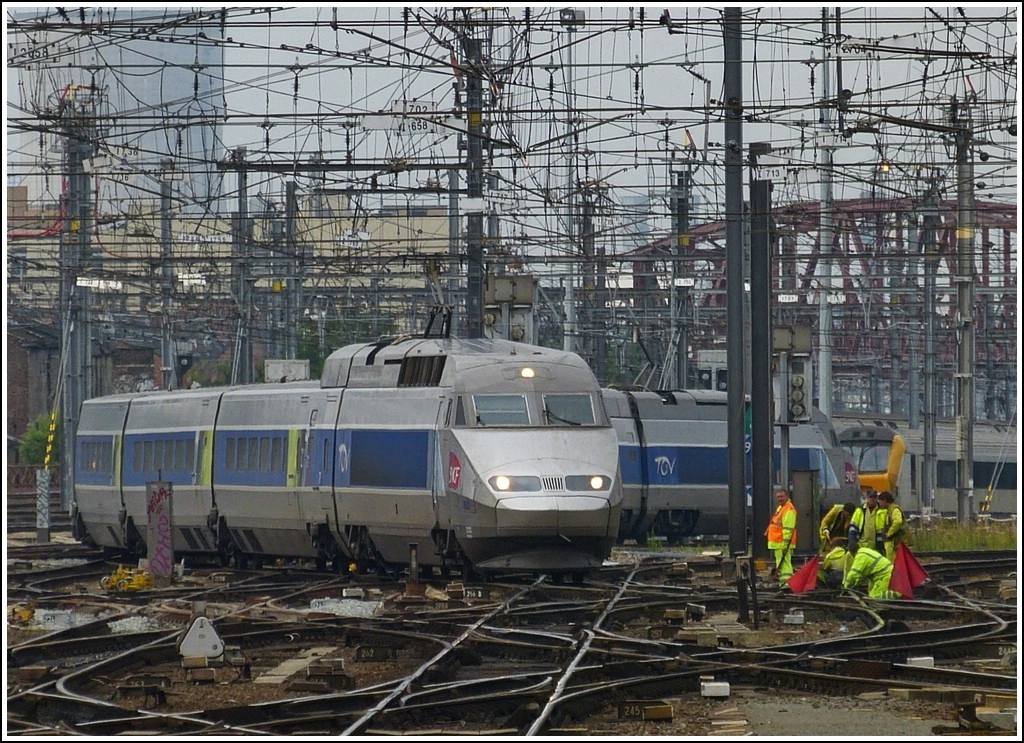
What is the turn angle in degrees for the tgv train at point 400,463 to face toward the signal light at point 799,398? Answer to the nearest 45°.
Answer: approximately 45° to its left

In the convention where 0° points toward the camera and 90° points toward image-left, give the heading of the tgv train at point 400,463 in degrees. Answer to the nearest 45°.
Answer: approximately 315°

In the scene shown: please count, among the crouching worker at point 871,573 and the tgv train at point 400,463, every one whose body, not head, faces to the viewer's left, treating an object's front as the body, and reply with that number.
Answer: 1

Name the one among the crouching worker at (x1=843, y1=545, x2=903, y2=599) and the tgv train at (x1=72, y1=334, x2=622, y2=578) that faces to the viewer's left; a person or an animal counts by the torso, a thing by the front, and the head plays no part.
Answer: the crouching worker

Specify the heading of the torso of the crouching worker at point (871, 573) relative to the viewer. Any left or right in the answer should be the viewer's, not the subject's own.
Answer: facing to the left of the viewer

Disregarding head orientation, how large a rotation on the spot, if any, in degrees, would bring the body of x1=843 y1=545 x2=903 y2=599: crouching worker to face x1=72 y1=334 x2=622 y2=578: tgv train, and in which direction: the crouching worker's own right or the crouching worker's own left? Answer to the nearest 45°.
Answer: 0° — they already face it

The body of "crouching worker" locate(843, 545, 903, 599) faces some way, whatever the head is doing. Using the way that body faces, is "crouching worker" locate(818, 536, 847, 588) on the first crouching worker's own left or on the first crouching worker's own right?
on the first crouching worker's own right
